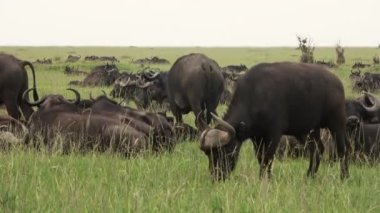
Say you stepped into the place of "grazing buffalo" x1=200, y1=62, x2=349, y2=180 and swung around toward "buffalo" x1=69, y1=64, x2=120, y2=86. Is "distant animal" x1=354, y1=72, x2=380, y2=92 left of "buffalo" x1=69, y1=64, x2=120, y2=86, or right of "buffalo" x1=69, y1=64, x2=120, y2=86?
right

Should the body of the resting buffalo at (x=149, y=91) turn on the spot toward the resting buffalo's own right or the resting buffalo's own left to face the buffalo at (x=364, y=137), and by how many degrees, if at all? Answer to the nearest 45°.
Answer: approximately 135° to the resting buffalo's own left

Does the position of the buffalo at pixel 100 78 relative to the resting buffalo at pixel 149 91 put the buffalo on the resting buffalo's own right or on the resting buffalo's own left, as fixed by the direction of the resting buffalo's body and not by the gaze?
on the resting buffalo's own right

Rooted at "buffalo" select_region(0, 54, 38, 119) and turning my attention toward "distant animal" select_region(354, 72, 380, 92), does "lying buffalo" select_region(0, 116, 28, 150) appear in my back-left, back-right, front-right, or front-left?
back-right

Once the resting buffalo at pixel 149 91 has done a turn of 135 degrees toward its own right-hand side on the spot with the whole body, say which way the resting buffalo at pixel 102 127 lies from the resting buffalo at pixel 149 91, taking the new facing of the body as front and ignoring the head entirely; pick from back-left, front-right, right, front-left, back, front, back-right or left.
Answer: back

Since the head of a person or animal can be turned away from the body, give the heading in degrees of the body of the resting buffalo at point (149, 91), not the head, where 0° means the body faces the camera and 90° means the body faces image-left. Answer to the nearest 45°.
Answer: approximately 45°

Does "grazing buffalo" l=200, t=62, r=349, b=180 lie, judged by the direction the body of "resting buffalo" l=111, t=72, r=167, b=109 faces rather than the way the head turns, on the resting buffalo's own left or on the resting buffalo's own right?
on the resting buffalo's own left
